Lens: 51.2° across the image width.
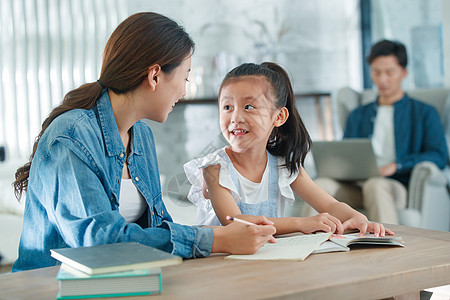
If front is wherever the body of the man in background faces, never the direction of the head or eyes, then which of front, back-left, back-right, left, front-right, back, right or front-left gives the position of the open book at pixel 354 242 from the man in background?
front-left

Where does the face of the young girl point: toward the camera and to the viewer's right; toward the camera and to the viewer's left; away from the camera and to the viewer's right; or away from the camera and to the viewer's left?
toward the camera and to the viewer's left

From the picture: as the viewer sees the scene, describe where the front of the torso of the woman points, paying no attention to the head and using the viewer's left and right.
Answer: facing the viewer and to the right of the viewer

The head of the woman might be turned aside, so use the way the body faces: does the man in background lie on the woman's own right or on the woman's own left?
on the woman's own left

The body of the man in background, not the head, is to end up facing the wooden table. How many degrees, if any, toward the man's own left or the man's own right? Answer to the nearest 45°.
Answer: approximately 45° to the man's own left

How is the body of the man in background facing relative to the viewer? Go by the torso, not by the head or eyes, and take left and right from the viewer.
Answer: facing the viewer and to the left of the viewer

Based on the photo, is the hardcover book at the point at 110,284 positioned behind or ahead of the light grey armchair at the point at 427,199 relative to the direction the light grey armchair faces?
ahead

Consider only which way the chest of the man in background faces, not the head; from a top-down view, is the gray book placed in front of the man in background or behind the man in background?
in front

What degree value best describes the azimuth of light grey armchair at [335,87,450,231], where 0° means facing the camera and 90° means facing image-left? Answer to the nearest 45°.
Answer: approximately 45°
